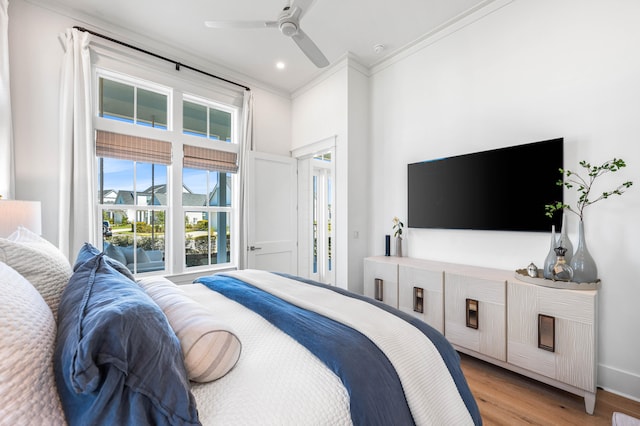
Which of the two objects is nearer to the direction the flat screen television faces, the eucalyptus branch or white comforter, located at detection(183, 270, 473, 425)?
the white comforter

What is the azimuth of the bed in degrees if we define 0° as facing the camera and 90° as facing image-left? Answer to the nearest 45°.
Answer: approximately 270°

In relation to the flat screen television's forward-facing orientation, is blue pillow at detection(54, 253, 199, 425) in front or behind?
in front

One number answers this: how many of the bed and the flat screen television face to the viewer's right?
1

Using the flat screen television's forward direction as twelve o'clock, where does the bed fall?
The bed is roughly at 11 o'clock from the flat screen television.

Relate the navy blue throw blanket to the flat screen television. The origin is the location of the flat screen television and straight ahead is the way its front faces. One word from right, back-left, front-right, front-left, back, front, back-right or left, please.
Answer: front-left

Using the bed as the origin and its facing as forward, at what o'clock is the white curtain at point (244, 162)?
The white curtain is roughly at 9 o'clock from the bed.

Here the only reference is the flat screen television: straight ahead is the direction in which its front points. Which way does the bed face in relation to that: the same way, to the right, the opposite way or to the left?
the opposite way

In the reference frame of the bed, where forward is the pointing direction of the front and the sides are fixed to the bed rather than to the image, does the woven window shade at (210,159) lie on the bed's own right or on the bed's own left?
on the bed's own left

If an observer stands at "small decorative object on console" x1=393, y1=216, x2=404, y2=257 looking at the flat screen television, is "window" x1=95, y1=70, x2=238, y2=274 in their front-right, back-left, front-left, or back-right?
back-right
